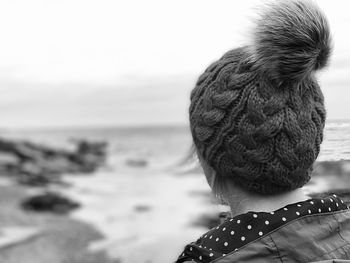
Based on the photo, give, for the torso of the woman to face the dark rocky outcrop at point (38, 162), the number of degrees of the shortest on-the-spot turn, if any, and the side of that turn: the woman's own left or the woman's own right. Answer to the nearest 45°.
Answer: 0° — they already face it

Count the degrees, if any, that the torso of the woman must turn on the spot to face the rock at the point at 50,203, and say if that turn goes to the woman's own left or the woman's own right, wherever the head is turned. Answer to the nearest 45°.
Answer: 0° — they already face it

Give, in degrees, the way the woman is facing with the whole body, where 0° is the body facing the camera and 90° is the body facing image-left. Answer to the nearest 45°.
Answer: approximately 135°
